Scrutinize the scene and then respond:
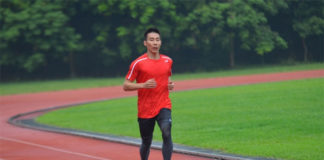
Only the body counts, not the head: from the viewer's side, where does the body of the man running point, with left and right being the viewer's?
facing the viewer and to the right of the viewer

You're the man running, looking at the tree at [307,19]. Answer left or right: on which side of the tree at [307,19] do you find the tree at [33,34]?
left

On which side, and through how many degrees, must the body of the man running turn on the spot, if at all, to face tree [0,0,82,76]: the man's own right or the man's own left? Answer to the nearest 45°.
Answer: approximately 135° to the man's own left

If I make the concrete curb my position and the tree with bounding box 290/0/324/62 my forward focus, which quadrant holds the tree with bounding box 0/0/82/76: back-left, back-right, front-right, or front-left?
front-left

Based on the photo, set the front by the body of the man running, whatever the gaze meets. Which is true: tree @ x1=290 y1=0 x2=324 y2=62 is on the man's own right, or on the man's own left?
on the man's own left

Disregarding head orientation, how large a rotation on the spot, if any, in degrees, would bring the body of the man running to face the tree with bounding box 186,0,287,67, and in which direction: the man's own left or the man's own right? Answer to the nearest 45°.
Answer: approximately 135° to the man's own left
